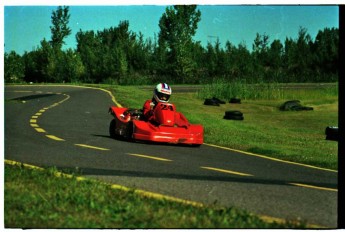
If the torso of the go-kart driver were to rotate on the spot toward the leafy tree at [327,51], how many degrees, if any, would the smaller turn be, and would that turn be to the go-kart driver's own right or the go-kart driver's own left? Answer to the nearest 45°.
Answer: approximately 135° to the go-kart driver's own left

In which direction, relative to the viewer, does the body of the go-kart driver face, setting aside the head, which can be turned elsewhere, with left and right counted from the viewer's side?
facing the viewer and to the right of the viewer

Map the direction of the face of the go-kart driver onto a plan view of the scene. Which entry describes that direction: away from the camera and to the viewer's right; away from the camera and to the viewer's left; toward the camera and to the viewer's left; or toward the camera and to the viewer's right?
toward the camera and to the viewer's right
